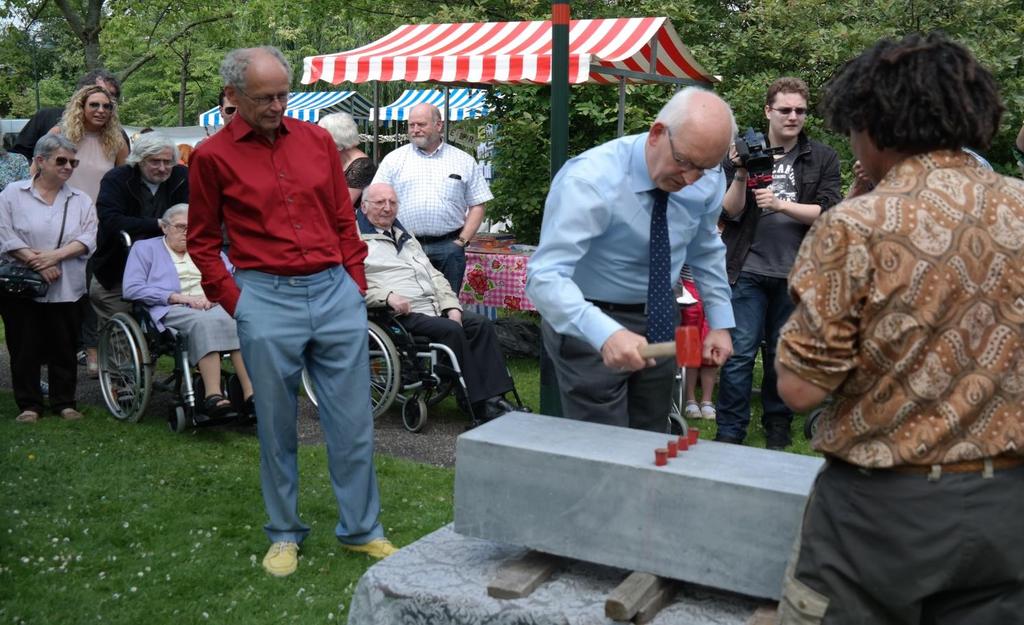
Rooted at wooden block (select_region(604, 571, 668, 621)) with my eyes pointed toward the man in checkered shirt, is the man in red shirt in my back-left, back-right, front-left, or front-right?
front-left

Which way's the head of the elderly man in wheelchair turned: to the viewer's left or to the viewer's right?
to the viewer's right

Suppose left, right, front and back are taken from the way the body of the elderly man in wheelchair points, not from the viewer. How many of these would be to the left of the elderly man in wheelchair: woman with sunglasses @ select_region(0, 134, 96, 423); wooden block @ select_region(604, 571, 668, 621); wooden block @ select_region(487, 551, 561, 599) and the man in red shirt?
0

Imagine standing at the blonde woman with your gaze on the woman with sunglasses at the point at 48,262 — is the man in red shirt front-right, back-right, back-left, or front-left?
front-left

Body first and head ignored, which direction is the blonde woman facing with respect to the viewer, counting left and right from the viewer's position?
facing the viewer

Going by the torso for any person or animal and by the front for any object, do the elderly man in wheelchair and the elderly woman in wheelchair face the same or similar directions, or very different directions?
same or similar directions

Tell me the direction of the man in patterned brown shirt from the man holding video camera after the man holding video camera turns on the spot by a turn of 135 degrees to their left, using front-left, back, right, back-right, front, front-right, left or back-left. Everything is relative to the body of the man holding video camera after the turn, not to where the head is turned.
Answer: back-right

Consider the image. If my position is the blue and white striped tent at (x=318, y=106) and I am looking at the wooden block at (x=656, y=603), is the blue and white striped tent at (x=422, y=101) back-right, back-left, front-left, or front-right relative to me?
front-left

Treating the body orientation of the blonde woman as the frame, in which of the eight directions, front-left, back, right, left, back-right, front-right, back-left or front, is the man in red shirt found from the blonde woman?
front

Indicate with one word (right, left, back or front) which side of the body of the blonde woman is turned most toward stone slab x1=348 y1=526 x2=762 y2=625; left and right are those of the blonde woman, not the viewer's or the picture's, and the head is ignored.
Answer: front

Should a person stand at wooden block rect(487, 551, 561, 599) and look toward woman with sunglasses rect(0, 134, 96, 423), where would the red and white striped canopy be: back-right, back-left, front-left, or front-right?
front-right

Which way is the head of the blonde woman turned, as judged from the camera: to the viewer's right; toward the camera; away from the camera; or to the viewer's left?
toward the camera

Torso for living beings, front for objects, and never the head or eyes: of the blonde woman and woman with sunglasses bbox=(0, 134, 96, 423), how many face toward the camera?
2

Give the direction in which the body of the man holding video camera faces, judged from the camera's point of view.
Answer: toward the camera

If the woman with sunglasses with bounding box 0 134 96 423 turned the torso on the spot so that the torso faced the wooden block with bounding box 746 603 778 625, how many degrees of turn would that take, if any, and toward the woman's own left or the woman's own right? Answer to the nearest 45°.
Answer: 0° — they already face it

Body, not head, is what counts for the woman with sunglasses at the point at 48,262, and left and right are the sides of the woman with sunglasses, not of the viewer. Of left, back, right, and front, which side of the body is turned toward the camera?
front

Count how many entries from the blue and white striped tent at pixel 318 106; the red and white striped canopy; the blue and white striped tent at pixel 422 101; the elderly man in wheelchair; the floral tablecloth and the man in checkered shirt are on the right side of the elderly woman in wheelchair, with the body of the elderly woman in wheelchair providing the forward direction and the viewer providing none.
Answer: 0

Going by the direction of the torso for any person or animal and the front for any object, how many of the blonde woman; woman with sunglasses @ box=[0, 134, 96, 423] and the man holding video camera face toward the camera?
3

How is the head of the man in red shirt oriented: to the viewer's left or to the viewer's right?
to the viewer's right
